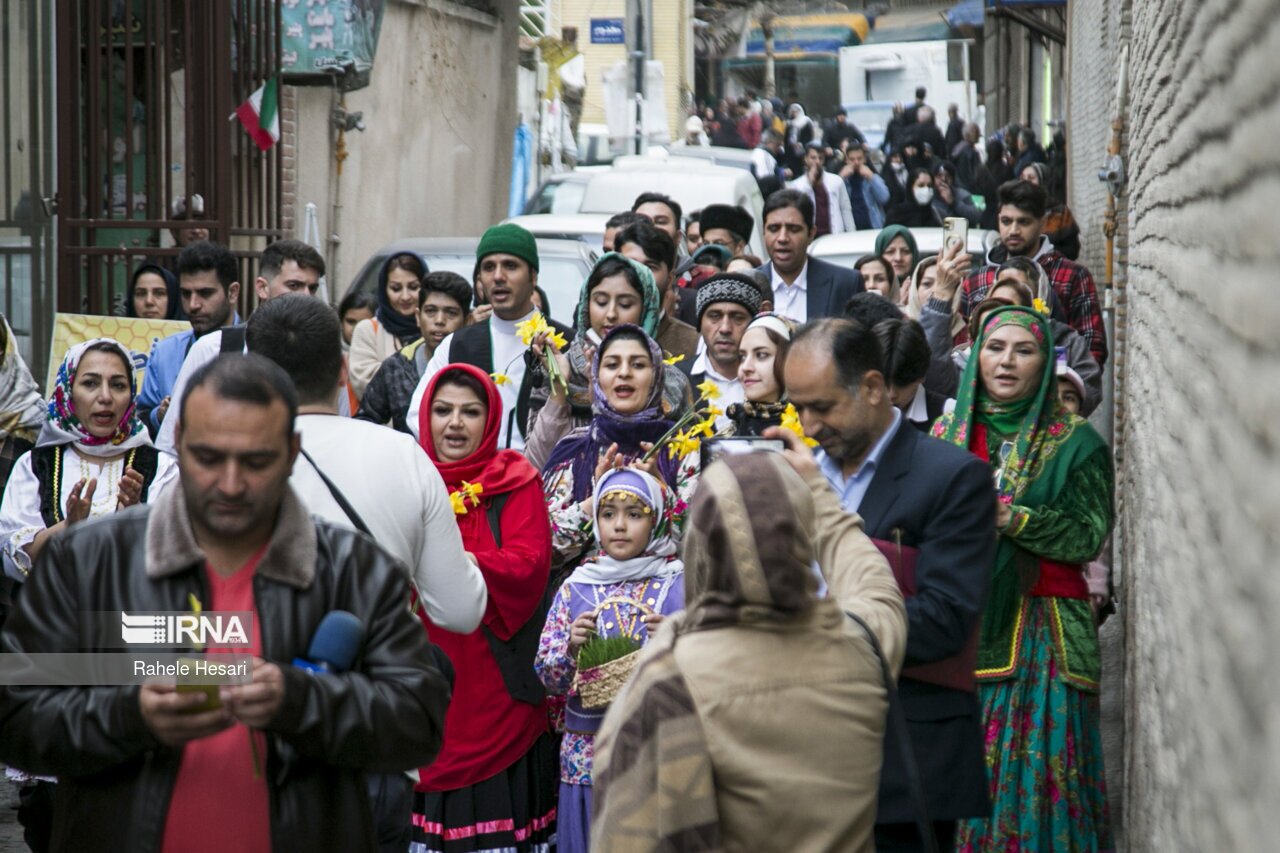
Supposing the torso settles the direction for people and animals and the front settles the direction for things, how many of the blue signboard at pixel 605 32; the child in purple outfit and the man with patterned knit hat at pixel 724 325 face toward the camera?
3

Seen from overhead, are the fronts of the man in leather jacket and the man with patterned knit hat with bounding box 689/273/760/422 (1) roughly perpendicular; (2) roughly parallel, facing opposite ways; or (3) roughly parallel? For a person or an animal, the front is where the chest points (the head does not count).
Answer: roughly parallel

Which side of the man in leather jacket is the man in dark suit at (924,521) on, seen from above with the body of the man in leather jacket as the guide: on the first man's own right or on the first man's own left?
on the first man's own left

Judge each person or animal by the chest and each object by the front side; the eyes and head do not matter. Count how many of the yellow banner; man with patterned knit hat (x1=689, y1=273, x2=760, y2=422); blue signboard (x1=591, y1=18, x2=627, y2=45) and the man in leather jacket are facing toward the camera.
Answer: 4

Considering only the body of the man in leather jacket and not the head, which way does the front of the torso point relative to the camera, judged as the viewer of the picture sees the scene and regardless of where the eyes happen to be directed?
toward the camera

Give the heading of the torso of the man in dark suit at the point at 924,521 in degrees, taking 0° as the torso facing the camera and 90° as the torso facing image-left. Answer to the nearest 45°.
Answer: approximately 45°

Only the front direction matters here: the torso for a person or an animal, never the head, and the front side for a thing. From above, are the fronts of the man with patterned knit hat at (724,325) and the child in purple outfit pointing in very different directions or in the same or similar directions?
same or similar directions

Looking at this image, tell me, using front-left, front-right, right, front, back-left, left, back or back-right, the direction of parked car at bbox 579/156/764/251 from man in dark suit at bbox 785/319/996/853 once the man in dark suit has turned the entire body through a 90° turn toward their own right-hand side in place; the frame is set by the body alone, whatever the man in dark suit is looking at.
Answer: front-right

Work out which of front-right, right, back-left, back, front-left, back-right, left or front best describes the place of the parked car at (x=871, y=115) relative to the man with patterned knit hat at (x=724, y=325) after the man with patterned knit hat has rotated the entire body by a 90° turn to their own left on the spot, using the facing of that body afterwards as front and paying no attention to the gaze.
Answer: left

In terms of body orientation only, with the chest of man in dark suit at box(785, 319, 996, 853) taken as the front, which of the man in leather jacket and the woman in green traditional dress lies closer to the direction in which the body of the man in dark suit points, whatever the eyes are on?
the man in leather jacket

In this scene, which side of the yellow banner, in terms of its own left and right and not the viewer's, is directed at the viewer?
front

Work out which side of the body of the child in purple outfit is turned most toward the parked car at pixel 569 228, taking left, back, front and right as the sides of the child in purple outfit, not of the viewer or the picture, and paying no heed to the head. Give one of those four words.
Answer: back

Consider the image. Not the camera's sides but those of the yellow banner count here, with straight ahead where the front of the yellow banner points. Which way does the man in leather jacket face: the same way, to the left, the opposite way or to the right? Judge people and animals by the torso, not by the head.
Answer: the same way

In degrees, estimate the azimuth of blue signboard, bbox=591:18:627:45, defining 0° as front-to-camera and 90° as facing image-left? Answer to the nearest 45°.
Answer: approximately 0°

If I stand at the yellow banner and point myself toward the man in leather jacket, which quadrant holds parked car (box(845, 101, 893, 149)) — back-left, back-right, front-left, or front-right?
back-left

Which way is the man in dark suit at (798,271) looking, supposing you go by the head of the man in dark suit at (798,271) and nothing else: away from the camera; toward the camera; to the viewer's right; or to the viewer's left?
toward the camera
